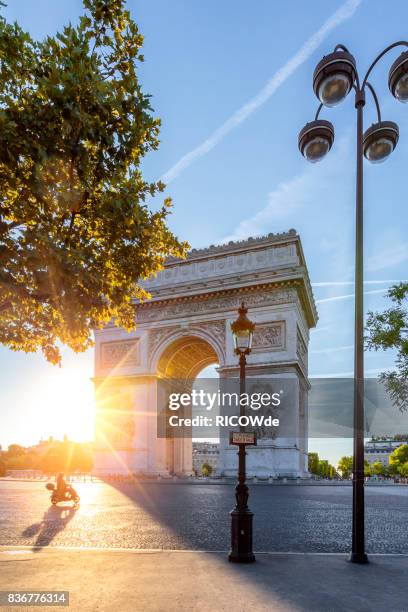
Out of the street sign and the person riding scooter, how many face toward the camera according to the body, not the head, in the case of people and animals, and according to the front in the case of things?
1

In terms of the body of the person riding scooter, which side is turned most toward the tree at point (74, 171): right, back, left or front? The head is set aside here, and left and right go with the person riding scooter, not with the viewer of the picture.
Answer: right

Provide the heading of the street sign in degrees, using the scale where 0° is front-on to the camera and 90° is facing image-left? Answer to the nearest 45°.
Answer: approximately 0°

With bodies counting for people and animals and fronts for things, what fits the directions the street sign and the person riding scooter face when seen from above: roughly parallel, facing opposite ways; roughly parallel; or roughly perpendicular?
roughly perpendicular

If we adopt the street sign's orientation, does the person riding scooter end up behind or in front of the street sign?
behind

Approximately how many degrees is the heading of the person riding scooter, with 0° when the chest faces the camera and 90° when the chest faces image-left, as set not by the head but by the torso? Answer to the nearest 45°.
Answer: approximately 270°
